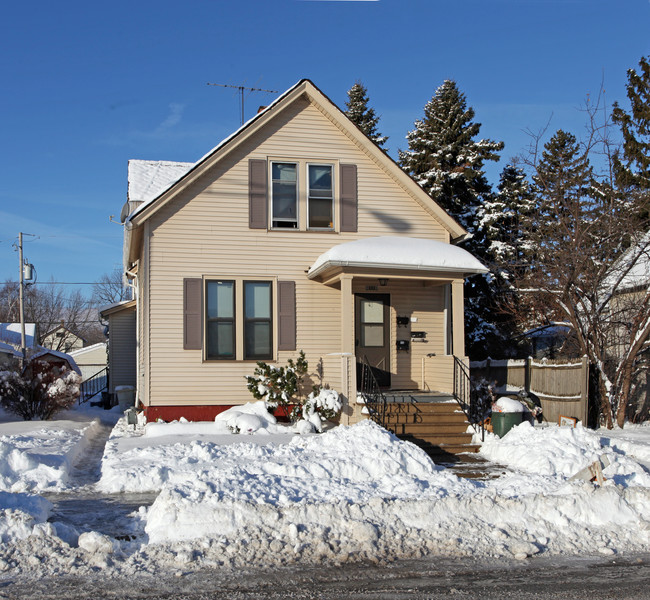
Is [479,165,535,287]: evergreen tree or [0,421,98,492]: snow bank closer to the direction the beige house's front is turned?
the snow bank

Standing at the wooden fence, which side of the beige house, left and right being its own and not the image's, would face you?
left

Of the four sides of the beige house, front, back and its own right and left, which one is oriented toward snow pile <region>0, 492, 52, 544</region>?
front

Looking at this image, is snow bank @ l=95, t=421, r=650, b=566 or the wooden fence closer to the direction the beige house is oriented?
the snow bank

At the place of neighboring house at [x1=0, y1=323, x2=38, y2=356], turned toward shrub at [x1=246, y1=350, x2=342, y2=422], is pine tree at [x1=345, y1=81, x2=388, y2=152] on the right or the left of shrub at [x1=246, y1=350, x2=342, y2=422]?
left

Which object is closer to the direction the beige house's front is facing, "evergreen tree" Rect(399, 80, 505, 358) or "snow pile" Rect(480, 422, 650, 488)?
the snow pile

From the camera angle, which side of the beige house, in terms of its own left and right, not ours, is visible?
front

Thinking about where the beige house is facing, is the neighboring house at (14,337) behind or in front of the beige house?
behind

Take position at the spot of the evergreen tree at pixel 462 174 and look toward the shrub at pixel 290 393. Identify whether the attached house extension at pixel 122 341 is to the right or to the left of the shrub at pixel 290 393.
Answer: right

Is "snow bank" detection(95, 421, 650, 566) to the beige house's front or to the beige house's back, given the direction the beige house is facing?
to the front
